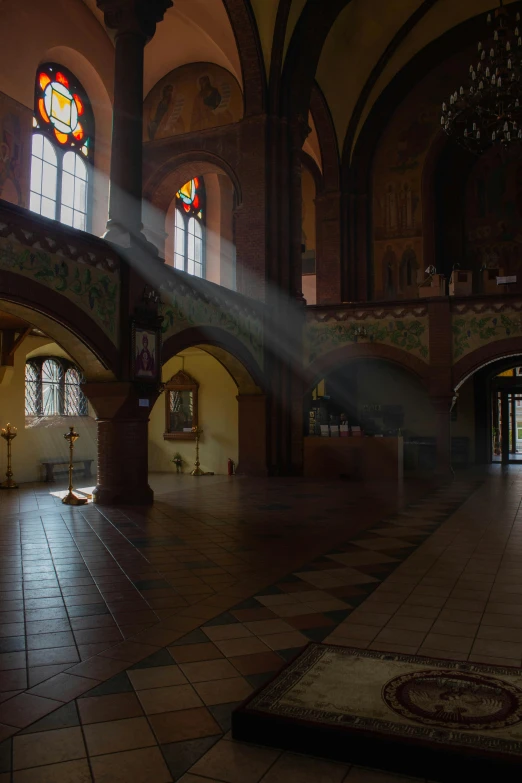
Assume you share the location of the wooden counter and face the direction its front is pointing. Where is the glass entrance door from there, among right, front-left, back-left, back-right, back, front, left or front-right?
back-left

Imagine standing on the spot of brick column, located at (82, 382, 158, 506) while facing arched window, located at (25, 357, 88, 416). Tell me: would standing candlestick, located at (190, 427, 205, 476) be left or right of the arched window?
right

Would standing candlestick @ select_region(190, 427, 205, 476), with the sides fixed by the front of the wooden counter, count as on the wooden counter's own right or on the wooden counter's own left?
on the wooden counter's own right

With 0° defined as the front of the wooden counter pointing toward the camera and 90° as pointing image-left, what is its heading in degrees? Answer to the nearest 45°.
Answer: approximately 0°

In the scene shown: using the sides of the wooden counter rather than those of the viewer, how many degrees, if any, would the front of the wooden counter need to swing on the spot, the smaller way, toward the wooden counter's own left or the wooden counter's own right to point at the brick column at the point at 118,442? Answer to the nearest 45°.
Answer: approximately 45° to the wooden counter's own right

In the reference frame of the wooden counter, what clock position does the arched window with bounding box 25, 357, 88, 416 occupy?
The arched window is roughly at 3 o'clock from the wooden counter.

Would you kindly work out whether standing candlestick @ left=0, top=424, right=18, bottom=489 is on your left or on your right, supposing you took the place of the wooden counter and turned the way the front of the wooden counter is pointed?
on your right

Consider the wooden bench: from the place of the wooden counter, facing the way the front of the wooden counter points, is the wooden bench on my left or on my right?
on my right

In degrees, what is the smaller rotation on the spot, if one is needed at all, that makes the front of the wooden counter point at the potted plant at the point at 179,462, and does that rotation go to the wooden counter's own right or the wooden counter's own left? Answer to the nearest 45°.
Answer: approximately 90° to the wooden counter's own right

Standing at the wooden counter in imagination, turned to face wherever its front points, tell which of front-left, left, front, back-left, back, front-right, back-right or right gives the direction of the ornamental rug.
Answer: front
